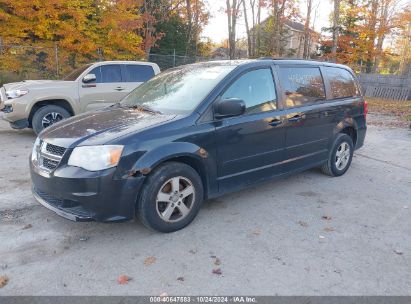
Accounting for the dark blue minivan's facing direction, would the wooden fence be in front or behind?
behind

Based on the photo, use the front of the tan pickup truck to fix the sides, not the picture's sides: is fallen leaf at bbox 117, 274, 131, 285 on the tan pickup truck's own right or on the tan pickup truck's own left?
on the tan pickup truck's own left

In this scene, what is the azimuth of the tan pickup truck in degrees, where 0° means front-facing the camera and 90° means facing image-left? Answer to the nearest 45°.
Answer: approximately 45°

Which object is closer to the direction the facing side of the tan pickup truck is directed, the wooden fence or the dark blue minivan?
the dark blue minivan

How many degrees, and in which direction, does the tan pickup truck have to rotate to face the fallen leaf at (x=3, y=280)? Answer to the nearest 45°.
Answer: approximately 45° to its left

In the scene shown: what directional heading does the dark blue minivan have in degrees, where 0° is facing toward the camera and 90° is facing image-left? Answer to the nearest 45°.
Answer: approximately 45°

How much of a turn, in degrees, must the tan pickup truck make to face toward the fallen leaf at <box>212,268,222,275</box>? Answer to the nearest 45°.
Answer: approximately 45° to its left

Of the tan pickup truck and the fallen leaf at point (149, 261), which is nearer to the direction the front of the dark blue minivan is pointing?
the fallen leaf

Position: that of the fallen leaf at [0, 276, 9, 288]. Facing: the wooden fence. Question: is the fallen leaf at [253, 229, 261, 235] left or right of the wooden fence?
right
